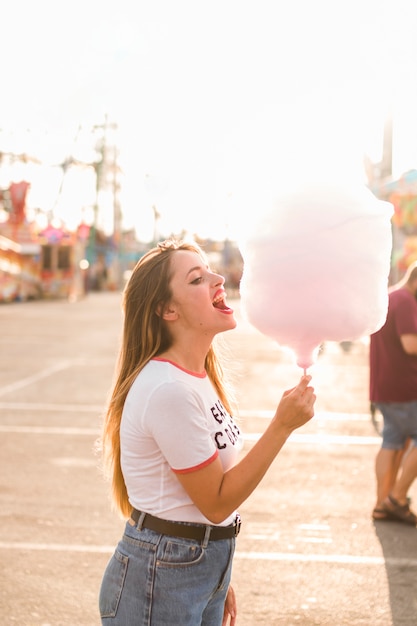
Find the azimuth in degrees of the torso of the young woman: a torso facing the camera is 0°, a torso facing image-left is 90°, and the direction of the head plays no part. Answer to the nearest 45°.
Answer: approximately 270°

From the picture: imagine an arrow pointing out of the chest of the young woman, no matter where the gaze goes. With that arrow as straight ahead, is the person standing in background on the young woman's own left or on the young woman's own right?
on the young woman's own left

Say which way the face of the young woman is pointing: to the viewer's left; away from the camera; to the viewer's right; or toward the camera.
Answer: to the viewer's right
